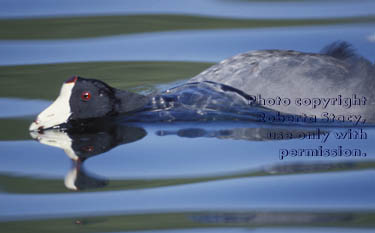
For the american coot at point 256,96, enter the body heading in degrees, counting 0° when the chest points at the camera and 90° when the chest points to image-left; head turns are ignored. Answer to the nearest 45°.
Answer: approximately 90°
